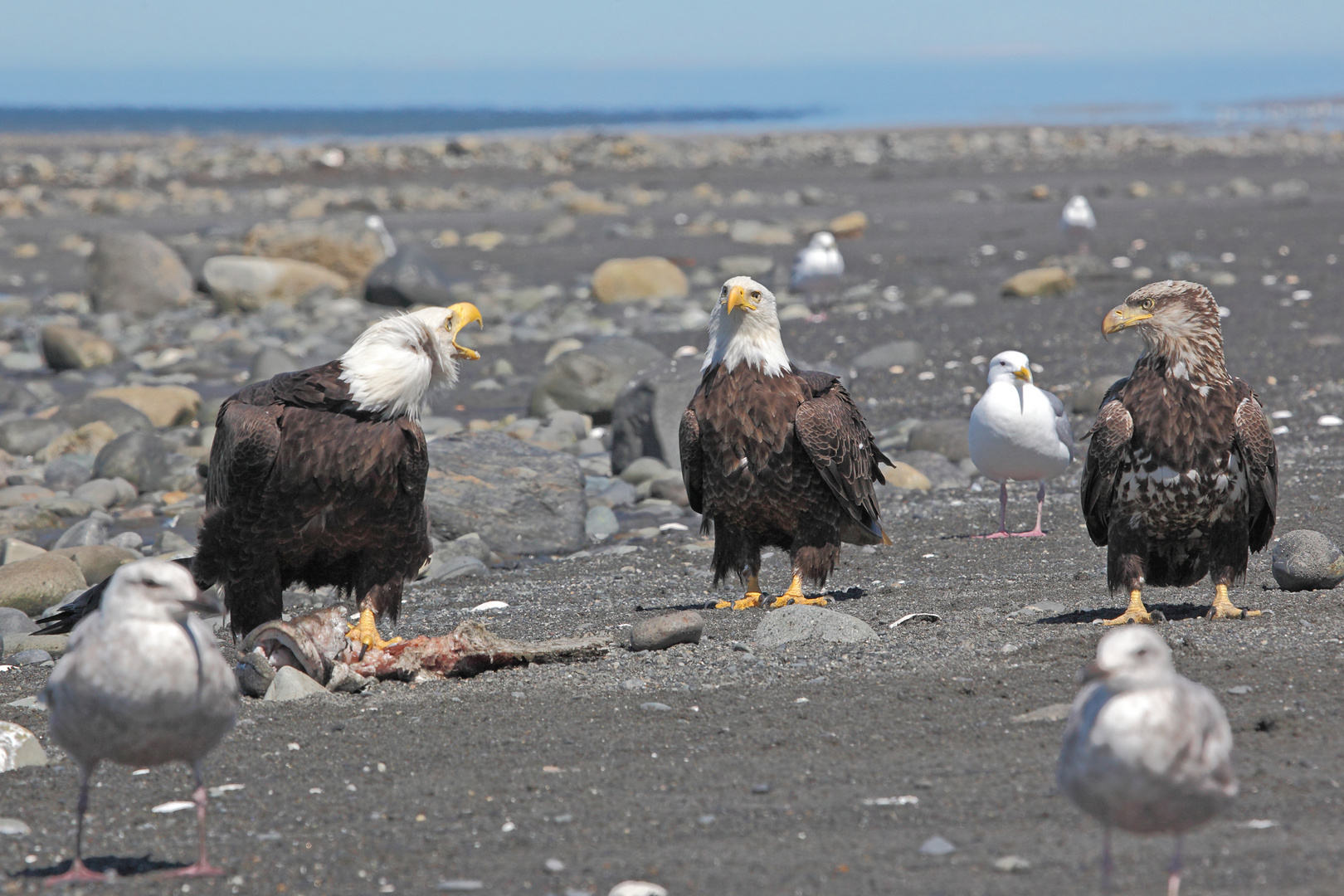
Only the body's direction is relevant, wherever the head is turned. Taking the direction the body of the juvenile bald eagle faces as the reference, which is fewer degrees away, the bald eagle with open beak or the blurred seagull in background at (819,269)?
the bald eagle with open beak

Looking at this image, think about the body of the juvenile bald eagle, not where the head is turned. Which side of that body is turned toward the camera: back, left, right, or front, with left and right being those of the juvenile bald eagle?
front

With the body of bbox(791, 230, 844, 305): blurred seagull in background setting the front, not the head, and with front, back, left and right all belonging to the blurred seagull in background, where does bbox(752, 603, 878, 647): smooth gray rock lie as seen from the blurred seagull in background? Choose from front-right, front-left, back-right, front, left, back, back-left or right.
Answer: front-right

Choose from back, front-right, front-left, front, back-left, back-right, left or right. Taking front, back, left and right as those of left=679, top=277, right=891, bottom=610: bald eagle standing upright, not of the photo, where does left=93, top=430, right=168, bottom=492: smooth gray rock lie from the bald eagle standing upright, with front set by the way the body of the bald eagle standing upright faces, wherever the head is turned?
right

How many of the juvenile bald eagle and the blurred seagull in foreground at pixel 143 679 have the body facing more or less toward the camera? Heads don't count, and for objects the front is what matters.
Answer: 2

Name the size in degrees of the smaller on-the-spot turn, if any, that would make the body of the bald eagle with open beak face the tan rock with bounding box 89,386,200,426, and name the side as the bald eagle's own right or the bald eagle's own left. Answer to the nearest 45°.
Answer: approximately 135° to the bald eagle's own left

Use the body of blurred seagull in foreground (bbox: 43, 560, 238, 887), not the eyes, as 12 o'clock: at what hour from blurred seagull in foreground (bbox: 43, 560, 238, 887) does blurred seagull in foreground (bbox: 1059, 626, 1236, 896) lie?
blurred seagull in foreground (bbox: 1059, 626, 1236, 896) is roughly at 10 o'clock from blurred seagull in foreground (bbox: 43, 560, 238, 887).

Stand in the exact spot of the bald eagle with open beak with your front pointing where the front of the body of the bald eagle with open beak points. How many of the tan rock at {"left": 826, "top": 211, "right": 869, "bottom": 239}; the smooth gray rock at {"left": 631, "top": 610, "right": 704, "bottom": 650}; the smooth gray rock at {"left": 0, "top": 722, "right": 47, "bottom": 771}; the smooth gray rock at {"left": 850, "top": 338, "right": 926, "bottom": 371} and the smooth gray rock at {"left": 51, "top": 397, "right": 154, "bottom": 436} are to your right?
1

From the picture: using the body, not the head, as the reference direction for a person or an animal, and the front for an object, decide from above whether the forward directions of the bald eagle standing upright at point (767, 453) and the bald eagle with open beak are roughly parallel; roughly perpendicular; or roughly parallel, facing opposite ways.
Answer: roughly perpendicular

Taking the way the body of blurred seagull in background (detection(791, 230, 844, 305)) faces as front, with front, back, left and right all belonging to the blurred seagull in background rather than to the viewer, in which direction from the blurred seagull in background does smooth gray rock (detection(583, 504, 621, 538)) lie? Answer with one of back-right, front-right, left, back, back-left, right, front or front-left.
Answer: front-right

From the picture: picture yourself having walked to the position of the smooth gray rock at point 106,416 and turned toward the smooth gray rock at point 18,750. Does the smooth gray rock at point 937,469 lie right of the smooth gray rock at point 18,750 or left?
left

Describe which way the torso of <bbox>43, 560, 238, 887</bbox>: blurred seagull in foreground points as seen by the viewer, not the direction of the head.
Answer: toward the camera

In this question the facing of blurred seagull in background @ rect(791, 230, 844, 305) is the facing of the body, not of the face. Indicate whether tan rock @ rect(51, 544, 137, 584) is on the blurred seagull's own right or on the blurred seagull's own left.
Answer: on the blurred seagull's own right
